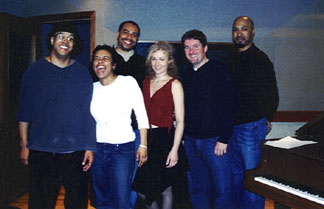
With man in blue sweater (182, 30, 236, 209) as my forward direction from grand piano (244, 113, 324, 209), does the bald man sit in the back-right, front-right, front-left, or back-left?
front-right

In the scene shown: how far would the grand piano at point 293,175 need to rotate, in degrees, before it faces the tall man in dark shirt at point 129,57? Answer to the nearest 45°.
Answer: approximately 45° to its right

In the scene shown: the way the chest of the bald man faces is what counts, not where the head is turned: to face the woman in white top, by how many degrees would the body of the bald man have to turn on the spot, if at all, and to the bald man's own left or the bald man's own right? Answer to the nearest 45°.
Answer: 0° — they already face them

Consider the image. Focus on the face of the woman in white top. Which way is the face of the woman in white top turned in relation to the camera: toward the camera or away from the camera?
toward the camera

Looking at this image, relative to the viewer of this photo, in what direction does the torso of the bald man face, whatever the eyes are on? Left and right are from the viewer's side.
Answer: facing the viewer and to the left of the viewer

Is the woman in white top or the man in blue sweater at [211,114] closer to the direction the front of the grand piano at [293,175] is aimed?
the woman in white top

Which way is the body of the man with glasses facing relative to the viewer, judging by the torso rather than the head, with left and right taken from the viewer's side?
facing the viewer

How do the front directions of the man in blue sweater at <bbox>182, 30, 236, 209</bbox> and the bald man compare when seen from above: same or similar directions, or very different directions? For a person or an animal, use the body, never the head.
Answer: same or similar directions

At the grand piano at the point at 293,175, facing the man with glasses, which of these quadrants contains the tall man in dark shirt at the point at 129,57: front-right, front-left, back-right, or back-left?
front-right

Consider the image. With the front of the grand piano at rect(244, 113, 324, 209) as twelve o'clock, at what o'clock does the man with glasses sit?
The man with glasses is roughly at 1 o'clock from the grand piano.

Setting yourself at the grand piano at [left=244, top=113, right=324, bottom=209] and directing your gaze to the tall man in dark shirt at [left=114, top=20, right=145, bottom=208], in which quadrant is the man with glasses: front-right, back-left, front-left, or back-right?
front-left

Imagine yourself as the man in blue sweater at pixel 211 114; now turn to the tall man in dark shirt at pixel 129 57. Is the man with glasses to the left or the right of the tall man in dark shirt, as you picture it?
left

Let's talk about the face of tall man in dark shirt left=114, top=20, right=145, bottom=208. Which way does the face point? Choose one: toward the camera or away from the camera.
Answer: toward the camera

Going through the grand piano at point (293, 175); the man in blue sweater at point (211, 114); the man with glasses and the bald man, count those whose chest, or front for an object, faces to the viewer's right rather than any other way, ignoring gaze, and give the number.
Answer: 0

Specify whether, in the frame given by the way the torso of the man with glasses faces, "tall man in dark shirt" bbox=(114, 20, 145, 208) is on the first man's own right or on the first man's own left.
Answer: on the first man's own left

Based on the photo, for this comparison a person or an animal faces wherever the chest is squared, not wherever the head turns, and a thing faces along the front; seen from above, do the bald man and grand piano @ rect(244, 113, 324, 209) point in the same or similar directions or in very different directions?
same or similar directions

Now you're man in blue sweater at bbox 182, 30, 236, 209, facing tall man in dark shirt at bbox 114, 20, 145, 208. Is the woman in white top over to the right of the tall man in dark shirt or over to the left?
left
